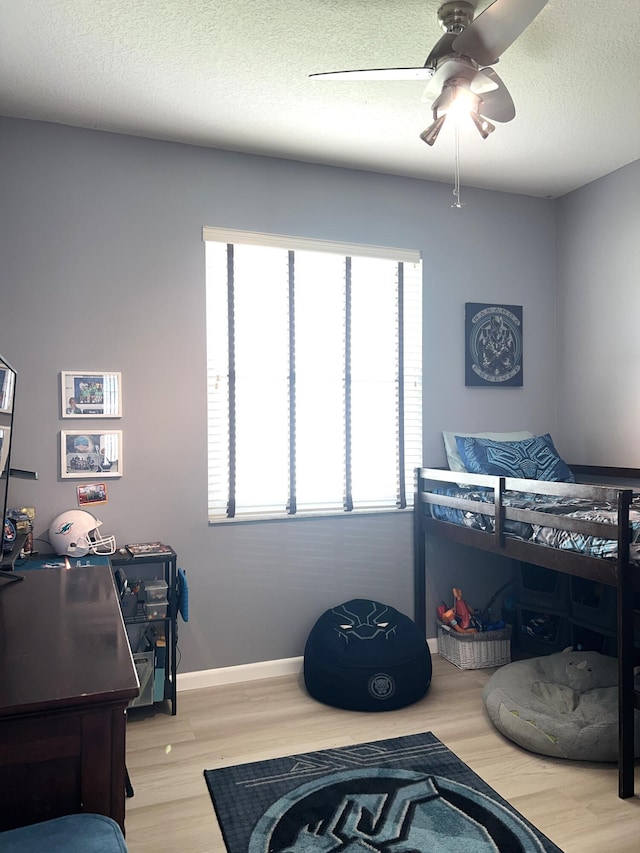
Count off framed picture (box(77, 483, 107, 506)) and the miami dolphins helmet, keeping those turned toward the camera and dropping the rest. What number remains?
1

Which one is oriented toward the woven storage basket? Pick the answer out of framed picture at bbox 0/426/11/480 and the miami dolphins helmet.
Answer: the miami dolphins helmet

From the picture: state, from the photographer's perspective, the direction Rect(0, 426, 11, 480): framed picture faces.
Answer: facing the viewer

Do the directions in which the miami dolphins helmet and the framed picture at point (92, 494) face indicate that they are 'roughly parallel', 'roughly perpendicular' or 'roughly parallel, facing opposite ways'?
roughly perpendicular

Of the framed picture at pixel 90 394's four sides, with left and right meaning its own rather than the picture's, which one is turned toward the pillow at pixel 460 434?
left

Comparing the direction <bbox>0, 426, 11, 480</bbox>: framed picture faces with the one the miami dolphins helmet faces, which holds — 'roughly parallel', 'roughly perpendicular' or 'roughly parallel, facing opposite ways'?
roughly perpendicular

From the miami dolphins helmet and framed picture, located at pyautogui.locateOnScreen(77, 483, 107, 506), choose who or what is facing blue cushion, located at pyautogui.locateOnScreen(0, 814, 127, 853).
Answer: the framed picture

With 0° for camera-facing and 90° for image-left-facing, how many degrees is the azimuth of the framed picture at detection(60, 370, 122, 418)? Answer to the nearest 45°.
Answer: approximately 0°

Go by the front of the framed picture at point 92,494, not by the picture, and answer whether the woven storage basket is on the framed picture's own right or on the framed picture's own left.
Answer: on the framed picture's own left

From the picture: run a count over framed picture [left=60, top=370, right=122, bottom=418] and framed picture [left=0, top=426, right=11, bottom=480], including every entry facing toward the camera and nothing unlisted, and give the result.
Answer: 2

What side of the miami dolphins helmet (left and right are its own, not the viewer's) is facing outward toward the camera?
right

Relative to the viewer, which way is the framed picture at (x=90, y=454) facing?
toward the camera

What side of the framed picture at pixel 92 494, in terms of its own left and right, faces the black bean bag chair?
left

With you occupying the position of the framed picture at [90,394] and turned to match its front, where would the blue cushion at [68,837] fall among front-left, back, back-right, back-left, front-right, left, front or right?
front

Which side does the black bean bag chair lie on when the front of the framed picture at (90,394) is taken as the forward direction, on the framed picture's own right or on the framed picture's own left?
on the framed picture's own left
